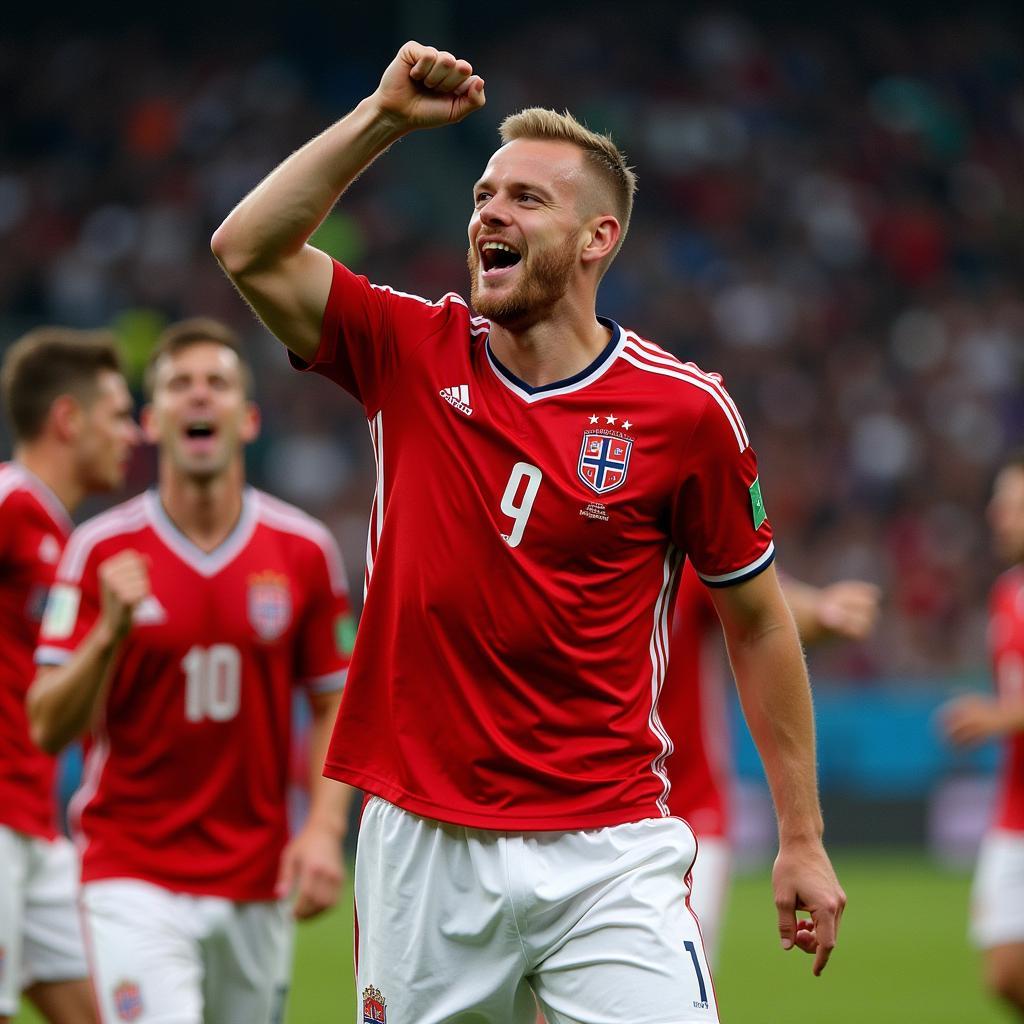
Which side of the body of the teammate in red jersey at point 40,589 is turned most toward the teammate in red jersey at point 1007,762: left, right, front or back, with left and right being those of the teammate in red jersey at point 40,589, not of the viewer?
front

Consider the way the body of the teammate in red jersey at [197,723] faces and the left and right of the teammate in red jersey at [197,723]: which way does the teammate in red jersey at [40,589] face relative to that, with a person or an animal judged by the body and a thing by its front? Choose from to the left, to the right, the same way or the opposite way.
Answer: to the left

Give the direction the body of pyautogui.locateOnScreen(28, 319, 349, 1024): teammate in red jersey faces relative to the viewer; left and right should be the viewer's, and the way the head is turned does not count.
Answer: facing the viewer

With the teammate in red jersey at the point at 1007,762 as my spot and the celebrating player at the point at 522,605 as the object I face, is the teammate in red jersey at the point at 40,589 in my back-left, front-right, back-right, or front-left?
front-right

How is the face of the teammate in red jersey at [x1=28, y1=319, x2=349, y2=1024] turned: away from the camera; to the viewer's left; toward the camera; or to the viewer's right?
toward the camera

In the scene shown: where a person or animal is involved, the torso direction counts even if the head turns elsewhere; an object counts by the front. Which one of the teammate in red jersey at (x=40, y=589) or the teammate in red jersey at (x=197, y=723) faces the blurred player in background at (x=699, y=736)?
the teammate in red jersey at (x=40, y=589)

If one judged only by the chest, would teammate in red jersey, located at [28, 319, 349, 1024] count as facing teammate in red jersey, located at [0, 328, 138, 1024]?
no

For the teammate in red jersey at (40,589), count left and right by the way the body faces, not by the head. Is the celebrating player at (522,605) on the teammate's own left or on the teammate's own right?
on the teammate's own right

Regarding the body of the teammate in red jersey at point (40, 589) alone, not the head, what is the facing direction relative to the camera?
to the viewer's right

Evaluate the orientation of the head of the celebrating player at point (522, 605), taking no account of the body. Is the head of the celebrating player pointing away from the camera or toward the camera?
toward the camera

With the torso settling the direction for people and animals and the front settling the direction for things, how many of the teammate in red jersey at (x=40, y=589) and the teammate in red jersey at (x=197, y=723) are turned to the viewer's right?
1

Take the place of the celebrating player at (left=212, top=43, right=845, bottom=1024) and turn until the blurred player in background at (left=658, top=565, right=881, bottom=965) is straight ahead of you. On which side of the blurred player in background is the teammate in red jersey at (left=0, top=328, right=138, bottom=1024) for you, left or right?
left

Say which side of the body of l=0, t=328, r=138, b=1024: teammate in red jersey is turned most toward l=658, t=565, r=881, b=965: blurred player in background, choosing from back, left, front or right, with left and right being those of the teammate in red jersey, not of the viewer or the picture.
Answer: front

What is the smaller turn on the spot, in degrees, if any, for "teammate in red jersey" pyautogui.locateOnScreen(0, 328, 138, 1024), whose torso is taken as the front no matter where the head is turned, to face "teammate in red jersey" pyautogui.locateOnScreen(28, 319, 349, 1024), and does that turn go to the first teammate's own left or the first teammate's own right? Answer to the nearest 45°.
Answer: approximately 45° to the first teammate's own right

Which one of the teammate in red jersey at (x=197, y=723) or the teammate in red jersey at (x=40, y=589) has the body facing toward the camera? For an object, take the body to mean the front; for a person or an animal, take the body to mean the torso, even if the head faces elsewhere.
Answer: the teammate in red jersey at (x=197, y=723)
